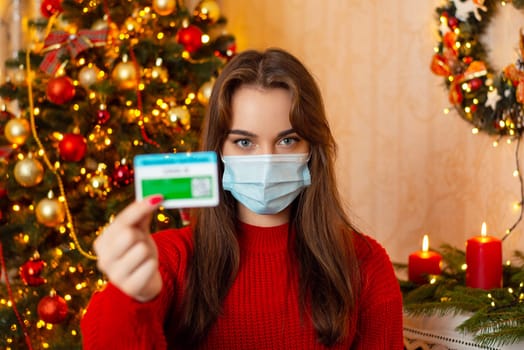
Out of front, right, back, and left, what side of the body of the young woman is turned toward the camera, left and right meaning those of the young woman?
front

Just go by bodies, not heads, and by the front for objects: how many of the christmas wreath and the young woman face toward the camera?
2

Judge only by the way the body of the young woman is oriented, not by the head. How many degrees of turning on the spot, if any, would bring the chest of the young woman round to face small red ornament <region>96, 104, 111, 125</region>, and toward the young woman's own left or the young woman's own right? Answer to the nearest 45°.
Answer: approximately 135° to the young woman's own right

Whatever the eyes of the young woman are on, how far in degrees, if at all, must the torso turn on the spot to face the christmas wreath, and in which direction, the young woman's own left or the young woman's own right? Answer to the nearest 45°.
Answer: approximately 135° to the young woman's own left

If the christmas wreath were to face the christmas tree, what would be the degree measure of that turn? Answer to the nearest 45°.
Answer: approximately 90° to its right

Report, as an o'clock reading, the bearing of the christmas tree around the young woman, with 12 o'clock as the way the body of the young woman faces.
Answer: The christmas tree is roughly at 5 o'clock from the young woman.

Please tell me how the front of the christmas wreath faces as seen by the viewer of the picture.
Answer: facing the viewer
